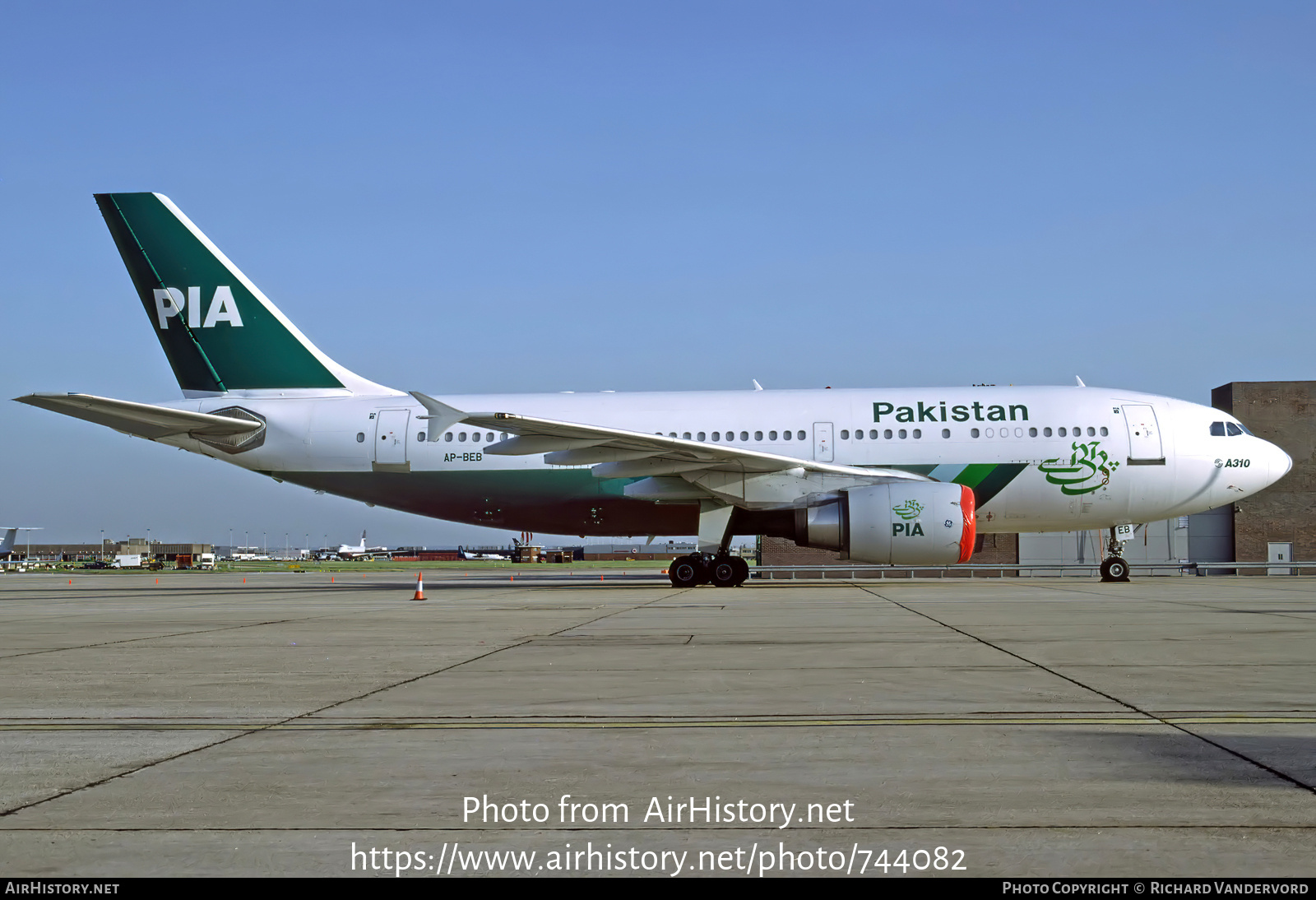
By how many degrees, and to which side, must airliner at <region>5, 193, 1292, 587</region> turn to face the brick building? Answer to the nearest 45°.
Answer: approximately 45° to its left

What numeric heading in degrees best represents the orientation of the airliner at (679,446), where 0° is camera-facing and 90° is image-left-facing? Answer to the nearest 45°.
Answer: approximately 270°

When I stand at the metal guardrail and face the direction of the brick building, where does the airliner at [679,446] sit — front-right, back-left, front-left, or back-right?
back-right

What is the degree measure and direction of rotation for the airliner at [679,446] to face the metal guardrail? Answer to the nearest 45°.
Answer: approximately 45° to its left
